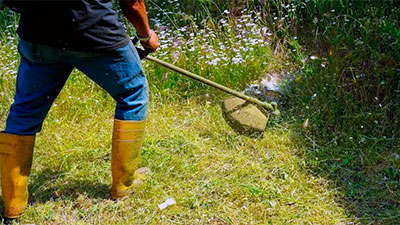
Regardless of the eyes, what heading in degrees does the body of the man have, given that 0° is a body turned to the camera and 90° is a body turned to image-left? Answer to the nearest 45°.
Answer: approximately 225°
